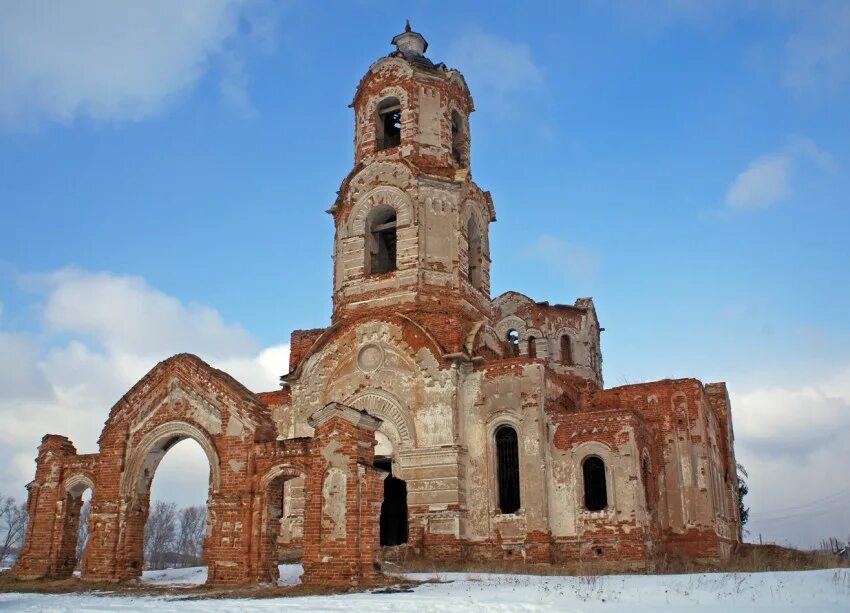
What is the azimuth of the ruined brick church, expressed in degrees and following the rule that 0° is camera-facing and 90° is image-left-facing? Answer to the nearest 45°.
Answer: approximately 45°
